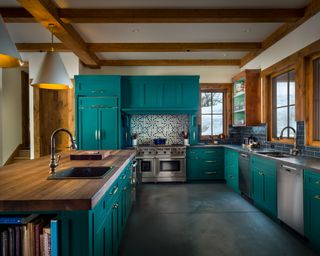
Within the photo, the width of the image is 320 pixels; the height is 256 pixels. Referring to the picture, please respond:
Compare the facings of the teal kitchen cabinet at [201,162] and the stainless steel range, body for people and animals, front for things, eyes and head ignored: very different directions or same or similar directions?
same or similar directions

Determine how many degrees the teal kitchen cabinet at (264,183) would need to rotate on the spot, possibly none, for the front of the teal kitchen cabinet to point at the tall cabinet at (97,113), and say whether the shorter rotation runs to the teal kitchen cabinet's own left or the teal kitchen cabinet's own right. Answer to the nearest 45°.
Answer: approximately 45° to the teal kitchen cabinet's own right

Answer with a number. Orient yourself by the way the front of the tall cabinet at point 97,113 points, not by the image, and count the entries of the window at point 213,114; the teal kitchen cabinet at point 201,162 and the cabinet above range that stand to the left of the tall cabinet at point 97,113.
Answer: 3

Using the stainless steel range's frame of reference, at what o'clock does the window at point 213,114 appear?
The window is roughly at 8 o'clock from the stainless steel range.

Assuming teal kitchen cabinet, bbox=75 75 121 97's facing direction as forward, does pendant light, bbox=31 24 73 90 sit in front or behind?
in front

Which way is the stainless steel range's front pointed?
toward the camera

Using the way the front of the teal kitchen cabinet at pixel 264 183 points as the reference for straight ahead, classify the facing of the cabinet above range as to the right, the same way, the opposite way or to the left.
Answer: to the left

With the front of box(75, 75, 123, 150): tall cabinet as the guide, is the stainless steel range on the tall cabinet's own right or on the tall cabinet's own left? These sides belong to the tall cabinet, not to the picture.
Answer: on the tall cabinet's own left

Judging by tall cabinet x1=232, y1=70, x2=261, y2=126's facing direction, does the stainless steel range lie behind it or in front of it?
in front

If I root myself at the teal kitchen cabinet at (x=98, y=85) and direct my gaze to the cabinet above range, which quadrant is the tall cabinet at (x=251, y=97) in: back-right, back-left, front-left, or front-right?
front-right

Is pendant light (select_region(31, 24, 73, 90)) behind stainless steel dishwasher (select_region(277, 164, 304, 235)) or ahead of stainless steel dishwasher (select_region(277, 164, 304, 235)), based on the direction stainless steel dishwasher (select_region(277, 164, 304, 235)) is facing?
ahead

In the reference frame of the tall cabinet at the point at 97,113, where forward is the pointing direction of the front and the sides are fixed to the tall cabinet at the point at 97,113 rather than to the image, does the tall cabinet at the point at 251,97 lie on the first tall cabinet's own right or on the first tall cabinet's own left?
on the first tall cabinet's own left

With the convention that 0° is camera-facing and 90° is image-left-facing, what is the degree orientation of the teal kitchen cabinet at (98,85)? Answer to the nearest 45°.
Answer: approximately 0°

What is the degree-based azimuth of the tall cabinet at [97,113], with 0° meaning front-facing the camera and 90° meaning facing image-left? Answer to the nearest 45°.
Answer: approximately 0°

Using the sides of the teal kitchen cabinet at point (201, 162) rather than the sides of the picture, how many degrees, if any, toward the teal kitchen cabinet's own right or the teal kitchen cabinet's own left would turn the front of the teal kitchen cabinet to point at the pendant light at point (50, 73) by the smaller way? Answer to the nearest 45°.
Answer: approximately 45° to the teal kitchen cabinet's own right
